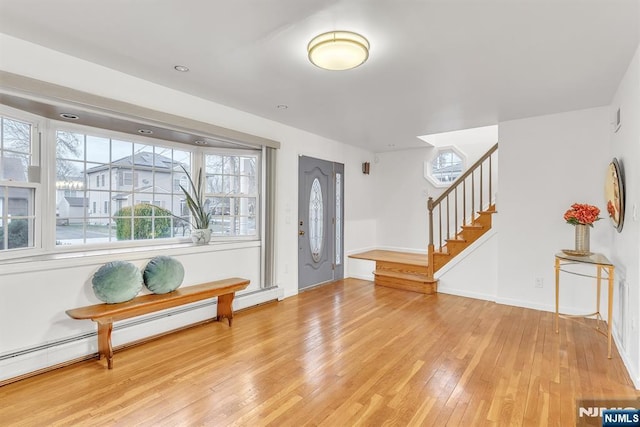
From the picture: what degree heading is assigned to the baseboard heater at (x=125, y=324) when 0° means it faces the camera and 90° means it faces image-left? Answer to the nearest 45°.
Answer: approximately 315°

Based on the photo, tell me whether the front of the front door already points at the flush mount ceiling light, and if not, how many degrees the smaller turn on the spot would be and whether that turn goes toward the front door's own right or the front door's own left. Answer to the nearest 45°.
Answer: approximately 45° to the front door's own right

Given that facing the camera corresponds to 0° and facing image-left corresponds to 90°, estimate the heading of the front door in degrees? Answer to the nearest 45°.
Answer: approximately 315°

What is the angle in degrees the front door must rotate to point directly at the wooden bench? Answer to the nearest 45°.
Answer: approximately 90° to its right

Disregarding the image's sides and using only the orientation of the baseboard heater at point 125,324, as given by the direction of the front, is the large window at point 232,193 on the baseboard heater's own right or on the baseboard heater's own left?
on the baseboard heater's own left

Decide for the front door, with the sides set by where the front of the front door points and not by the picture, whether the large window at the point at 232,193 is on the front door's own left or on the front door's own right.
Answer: on the front door's own right
